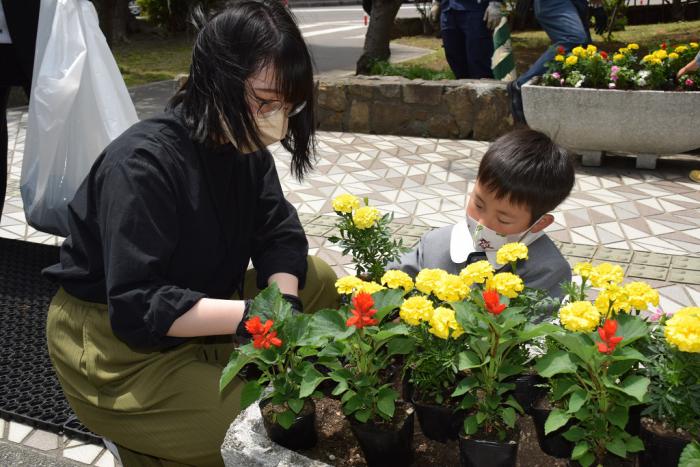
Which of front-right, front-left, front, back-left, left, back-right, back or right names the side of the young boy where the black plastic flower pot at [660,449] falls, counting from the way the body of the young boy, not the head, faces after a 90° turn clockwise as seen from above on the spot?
back-left

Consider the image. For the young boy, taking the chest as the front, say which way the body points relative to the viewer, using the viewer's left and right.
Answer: facing the viewer and to the left of the viewer

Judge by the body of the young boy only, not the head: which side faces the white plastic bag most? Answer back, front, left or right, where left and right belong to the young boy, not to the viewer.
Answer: right

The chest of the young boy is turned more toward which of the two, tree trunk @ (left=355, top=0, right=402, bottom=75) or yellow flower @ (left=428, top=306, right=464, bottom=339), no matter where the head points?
the yellow flower

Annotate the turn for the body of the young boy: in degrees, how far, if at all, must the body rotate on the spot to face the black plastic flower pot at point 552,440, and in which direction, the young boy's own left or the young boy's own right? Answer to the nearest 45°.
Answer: approximately 45° to the young boy's own left

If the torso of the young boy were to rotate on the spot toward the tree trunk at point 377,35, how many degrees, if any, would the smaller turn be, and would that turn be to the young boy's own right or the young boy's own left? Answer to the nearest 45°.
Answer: approximately 135° to the young boy's own right

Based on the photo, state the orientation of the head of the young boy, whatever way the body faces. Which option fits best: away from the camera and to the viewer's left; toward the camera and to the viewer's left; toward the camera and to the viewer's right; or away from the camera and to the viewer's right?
toward the camera and to the viewer's left

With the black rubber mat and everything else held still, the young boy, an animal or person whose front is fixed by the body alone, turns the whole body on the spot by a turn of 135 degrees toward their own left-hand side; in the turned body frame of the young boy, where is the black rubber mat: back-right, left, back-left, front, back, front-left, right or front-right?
back

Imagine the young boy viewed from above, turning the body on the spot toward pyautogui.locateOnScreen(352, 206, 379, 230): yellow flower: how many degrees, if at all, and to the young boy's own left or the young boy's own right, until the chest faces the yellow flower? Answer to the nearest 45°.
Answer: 0° — they already face it

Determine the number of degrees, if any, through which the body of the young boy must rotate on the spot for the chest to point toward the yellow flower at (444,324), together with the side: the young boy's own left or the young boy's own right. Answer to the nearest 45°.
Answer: approximately 45° to the young boy's own left

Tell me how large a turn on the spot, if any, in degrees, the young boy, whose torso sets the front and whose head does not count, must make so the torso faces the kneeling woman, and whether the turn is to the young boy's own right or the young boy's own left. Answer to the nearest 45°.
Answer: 0° — they already face them

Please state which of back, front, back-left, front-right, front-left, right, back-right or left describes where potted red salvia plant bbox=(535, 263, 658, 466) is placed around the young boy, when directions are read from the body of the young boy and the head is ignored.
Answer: front-left

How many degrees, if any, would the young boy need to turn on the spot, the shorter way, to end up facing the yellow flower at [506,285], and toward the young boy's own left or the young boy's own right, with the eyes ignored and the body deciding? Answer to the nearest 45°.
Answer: approximately 45° to the young boy's own left
